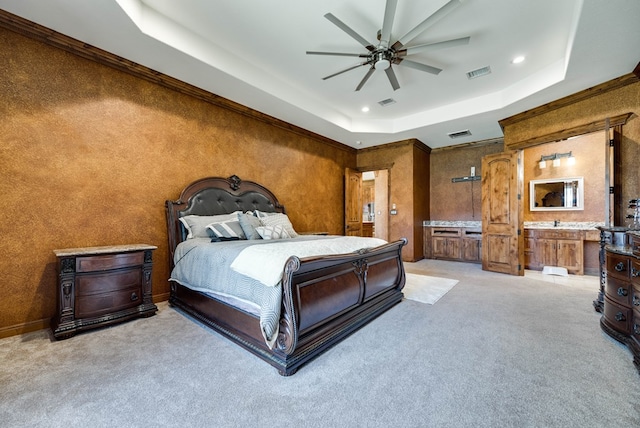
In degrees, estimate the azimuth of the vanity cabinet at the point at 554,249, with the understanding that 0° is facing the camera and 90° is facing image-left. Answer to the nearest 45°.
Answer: approximately 0°

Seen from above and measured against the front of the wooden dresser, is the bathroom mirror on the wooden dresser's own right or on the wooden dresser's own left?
on the wooden dresser's own right

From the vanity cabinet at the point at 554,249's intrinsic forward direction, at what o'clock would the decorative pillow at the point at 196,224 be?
The decorative pillow is roughly at 1 o'clock from the vanity cabinet.

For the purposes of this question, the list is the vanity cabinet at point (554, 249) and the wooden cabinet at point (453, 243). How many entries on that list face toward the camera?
2

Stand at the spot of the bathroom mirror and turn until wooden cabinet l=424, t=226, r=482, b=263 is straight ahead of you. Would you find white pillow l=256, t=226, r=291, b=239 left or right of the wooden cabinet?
left
